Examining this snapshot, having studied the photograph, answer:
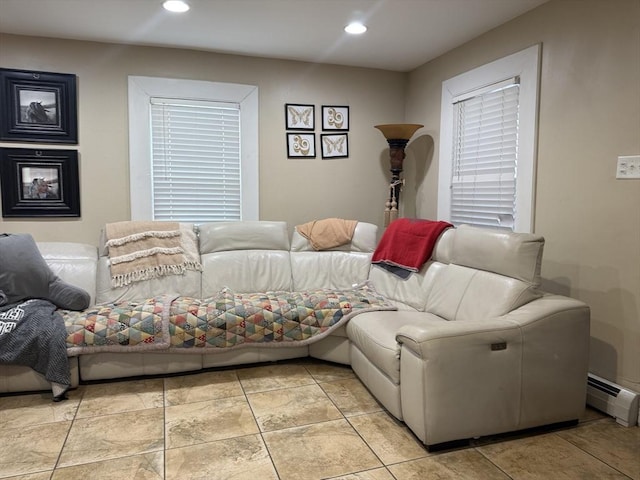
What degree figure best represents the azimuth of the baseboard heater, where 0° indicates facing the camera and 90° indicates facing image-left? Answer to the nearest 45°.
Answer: approximately 45°

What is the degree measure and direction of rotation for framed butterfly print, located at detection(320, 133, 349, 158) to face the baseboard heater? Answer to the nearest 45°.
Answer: approximately 45° to its left

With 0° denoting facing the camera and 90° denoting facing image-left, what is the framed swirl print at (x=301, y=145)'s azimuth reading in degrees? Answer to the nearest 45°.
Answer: approximately 0°

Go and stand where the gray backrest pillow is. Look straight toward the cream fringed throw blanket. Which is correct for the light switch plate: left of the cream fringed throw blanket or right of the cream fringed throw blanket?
right

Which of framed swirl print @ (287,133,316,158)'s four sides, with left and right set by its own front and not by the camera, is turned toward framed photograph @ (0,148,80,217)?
right

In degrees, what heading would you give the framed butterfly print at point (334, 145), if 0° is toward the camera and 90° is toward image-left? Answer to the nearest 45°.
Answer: approximately 0°

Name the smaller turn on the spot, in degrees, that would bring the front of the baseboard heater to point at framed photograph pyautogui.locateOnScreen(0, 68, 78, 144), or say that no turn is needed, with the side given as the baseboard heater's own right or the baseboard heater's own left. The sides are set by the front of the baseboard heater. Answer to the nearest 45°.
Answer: approximately 45° to the baseboard heater's own right

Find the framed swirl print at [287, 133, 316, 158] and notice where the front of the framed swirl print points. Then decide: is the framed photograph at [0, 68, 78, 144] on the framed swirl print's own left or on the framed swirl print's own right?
on the framed swirl print's own right
